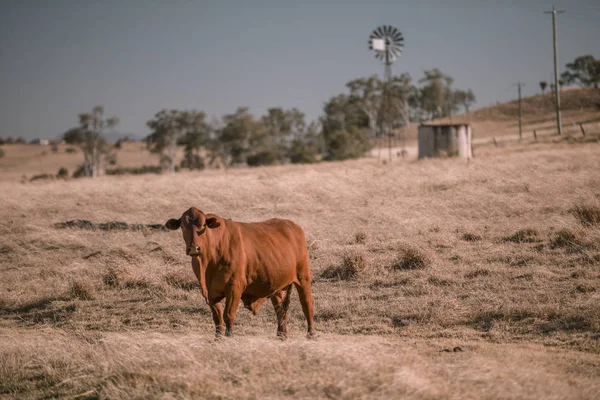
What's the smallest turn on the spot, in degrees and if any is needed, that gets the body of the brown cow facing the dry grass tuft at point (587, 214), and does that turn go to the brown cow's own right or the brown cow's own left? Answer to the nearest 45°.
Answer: approximately 180°

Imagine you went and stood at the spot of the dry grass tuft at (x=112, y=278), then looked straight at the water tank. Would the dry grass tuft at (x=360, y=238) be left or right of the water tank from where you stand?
right

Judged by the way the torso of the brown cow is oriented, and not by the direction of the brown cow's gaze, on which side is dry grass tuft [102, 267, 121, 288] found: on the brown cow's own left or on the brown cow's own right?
on the brown cow's own right

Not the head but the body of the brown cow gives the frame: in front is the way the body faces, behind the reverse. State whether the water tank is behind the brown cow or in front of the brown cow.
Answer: behind

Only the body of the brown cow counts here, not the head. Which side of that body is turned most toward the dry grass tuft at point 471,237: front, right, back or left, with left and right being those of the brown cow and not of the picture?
back

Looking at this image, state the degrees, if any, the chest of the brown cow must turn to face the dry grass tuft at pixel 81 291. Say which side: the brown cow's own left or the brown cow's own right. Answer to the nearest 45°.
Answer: approximately 90° to the brown cow's own right

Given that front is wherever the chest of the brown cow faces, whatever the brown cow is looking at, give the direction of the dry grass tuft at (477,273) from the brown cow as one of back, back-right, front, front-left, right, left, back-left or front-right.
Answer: back

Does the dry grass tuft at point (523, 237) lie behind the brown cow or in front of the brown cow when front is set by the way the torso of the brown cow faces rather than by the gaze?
behind
